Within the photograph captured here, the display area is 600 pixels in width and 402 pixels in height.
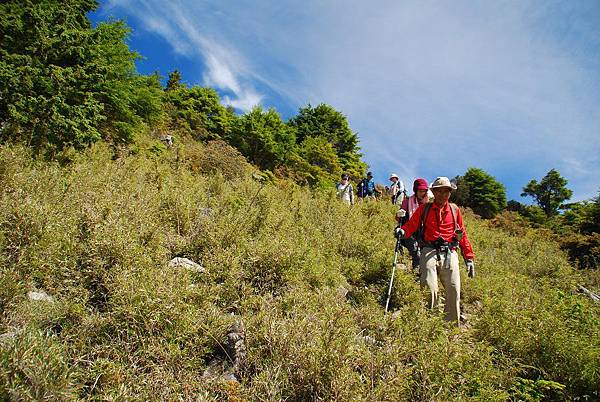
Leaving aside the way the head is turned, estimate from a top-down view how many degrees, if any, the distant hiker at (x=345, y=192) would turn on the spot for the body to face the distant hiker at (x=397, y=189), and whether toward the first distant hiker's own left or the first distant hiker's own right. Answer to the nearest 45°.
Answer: approximately 90° to the first distant hiker's own left

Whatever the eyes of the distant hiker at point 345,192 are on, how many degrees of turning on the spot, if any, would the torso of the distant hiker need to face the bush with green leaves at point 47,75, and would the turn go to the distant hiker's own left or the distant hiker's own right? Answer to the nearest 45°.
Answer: approximately 45° to the distant hiker's own right

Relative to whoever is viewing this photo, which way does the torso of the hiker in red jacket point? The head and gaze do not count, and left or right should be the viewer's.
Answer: facing the viewer

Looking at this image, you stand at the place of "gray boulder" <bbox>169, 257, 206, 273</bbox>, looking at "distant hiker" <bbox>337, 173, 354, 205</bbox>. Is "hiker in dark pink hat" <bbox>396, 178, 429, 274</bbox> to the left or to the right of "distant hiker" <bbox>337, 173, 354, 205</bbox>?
right

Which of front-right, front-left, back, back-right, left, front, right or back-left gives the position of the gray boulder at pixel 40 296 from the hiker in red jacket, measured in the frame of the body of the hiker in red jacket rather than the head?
front-right

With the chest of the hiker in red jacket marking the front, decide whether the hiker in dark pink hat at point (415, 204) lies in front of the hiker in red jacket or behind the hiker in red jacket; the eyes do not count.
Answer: behind

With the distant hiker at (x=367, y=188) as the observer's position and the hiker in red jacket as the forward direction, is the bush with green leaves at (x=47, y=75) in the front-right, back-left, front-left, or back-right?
front-right

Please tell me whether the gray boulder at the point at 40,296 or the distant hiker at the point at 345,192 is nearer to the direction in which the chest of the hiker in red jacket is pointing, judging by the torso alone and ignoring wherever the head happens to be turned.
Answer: the gray boulder

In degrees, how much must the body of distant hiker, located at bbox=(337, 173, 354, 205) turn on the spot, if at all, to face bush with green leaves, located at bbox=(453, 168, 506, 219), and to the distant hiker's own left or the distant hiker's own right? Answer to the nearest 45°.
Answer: approximately 135° to the distant hiker's own left

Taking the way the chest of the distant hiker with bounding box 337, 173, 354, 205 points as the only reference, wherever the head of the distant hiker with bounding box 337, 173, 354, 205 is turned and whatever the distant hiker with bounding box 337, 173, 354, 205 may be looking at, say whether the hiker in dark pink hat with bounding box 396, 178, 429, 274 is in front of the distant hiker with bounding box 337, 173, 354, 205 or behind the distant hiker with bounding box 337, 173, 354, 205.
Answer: in front
